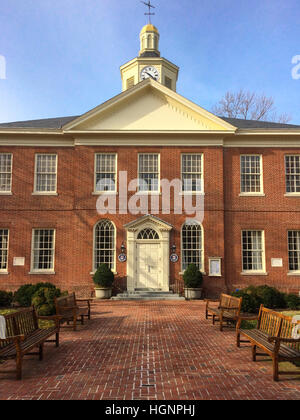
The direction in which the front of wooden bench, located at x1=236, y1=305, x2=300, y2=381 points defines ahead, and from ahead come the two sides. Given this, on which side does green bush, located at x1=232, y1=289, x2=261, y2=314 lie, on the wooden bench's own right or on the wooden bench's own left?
on the wooden bench's own right

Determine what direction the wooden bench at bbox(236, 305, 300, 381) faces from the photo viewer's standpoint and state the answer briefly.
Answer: facing the viewer and to the left of the viewer

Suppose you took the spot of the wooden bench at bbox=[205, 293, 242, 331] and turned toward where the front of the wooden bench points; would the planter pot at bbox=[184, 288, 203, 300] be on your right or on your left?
on your right

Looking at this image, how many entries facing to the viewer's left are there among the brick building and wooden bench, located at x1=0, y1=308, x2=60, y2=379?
0

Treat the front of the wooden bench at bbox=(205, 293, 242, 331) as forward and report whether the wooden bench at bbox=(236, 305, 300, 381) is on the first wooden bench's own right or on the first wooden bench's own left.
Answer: on the first wooden bench's own left

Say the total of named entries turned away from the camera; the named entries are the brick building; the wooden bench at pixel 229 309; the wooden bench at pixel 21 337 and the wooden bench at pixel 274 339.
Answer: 0

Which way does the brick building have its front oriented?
toward the camera

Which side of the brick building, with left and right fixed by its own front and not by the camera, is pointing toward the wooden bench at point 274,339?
front

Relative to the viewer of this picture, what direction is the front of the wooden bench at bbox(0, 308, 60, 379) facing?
facing the viewer and to the right of the viewer

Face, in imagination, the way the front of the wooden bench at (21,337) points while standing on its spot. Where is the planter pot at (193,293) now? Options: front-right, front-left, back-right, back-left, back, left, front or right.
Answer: left

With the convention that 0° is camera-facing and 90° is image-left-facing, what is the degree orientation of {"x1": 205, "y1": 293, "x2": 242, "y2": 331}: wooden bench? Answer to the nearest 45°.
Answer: approximately 45°

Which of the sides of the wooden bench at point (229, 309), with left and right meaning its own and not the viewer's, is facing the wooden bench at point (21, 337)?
front
